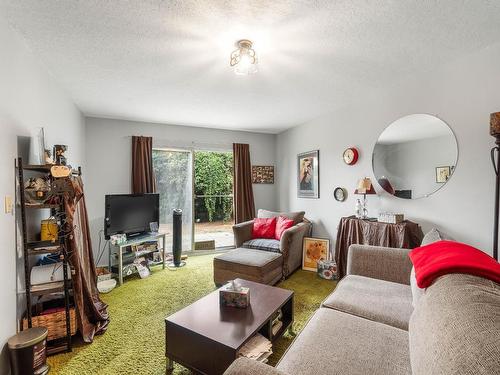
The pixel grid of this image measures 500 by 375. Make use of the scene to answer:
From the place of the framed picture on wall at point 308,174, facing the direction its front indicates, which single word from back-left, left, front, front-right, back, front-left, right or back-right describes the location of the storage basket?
front

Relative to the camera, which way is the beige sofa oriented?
to the viewer's left

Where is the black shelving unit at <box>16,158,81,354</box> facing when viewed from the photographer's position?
facing the viewer and to the right of the viewer

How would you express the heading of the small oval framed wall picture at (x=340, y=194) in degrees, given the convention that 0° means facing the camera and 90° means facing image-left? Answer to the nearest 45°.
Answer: approximately 45°

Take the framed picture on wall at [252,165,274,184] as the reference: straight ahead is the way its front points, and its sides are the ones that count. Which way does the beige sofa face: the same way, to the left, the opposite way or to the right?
to the right

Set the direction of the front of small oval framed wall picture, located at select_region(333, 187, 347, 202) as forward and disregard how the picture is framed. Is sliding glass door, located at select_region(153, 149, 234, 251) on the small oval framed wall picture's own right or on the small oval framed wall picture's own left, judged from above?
on the small oval framed wall picture's own right

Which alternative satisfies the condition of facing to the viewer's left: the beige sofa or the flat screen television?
the beige sofa

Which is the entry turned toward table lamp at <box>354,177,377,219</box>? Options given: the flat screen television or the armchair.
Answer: the flat screen television

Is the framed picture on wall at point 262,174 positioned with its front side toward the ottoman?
yes

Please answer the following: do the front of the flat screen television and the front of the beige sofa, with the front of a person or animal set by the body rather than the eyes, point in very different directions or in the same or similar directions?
very different directions

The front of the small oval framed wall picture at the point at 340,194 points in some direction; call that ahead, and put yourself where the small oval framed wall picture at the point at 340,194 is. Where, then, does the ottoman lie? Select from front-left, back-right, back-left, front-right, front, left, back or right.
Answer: front

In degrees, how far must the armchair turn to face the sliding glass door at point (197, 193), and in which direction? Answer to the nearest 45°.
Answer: approximately 90° to its right

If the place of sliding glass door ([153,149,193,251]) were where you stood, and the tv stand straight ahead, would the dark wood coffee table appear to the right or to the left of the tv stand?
left

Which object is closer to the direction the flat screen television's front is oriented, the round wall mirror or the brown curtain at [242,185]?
the round wall mirror

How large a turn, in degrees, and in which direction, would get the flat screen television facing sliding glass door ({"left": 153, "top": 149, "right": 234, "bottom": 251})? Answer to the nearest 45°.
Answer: approximately 90° to its left

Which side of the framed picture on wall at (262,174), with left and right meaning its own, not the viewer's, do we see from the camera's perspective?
front

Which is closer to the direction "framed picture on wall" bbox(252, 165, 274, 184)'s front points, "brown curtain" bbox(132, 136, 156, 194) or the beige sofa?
the beige sofa
